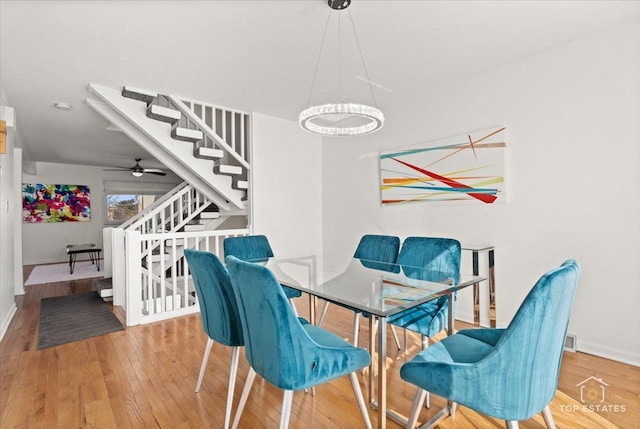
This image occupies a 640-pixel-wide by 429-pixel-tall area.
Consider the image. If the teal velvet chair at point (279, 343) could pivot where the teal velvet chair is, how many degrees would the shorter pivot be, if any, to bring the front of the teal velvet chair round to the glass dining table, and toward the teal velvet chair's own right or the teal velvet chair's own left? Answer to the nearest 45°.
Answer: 0° — it already faces it

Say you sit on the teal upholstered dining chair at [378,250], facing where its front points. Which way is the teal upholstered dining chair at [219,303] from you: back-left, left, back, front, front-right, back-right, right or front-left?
front

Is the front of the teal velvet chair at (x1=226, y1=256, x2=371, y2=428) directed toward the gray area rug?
no

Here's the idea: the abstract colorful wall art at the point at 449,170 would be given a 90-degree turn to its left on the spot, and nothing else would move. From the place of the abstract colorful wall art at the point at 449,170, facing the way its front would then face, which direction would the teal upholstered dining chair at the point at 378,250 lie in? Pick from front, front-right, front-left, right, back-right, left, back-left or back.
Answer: right

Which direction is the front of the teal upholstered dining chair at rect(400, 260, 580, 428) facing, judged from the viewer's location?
facing away from the viewer and to the left of the viewer

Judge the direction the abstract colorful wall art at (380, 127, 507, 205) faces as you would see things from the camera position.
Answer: facing the viewer and to the left of the viewer

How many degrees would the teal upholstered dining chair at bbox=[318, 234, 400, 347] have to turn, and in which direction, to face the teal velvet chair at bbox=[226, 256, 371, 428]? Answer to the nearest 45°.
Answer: approximately 45° to its left

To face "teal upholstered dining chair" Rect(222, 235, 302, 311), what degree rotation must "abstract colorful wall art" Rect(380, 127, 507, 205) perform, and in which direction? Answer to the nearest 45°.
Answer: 0° — it already faces it

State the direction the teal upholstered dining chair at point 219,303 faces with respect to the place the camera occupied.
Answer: facing away from the viewer and to the right of the viewer

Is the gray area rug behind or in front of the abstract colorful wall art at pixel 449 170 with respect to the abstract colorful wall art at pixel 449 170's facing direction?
in front

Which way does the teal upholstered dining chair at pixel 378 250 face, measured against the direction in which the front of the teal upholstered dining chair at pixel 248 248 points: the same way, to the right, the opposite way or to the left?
to the right

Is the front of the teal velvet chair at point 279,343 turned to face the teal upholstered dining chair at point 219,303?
no

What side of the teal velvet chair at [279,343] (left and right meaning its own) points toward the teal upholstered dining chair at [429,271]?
front

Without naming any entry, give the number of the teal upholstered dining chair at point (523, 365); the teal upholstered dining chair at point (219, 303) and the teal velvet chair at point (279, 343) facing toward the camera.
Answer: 0

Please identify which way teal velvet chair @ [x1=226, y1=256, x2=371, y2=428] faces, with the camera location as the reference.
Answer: facing away from the viewer and to the right of the viewer

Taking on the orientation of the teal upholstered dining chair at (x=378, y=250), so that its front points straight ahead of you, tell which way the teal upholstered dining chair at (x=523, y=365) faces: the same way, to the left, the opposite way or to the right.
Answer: to the right

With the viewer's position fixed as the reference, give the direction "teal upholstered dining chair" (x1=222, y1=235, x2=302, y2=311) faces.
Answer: facing the viewer and to the right of the viewer

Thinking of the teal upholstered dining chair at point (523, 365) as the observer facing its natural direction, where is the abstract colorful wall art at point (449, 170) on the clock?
The abstract colorful wall art is roughly at 1 o'clock from the teal upholstered dining chair.

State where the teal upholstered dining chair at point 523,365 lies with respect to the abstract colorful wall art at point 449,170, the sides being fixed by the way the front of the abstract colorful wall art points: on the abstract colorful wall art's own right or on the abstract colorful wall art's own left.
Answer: on the abstract colorful wall art's own left

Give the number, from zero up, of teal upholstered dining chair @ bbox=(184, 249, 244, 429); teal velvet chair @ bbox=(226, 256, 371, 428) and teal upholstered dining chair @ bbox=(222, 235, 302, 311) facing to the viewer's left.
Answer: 0
